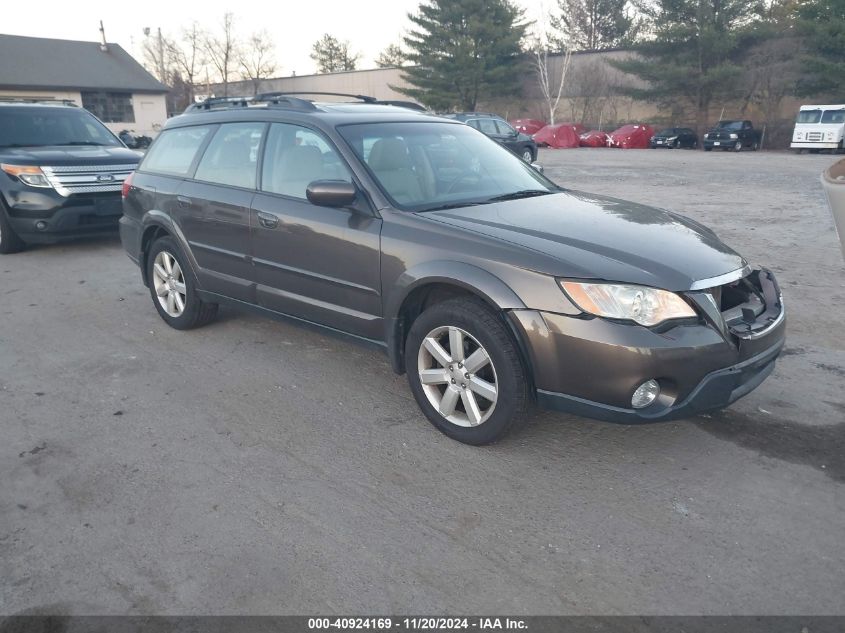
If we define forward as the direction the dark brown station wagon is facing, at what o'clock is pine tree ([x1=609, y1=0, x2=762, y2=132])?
The pine tree is roughly at 8 o'clock from the dark brown station wagon.

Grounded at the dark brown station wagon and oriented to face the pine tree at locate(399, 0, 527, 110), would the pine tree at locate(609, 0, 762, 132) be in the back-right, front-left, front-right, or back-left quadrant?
front-right

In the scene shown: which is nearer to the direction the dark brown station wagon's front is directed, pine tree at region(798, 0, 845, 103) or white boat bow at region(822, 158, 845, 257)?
the white boat bow

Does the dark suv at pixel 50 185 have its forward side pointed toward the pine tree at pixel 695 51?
no

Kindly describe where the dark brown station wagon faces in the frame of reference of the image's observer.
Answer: facing the viewer and to the right of the viewer

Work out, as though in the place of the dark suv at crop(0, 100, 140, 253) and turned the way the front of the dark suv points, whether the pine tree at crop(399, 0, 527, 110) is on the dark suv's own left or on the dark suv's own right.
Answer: on the dark suv's own left

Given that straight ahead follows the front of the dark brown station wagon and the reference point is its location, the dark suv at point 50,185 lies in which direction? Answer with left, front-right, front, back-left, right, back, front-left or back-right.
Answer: back

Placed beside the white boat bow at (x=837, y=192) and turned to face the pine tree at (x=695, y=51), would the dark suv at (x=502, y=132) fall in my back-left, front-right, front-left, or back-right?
front-left

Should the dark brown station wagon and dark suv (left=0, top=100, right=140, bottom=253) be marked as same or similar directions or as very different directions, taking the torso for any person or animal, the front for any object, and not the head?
same or similar directions

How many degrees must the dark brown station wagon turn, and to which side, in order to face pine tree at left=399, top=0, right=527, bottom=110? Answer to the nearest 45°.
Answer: approximately 135° to its left

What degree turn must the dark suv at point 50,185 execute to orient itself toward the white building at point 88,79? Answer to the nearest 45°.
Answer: approximately 135° to its left

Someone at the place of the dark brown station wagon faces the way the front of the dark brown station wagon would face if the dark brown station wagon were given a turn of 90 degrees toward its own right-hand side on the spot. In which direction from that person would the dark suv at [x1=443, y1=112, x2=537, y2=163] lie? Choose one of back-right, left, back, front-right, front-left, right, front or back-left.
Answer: back-right

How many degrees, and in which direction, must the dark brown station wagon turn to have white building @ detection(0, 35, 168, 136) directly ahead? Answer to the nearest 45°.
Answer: approximately 180°

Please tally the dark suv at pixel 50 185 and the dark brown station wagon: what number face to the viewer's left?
0

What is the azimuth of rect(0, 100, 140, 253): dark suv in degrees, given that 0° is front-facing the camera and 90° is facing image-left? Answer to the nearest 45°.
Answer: approximately 315°

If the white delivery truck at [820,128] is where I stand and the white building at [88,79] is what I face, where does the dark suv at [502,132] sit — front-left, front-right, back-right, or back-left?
front-left

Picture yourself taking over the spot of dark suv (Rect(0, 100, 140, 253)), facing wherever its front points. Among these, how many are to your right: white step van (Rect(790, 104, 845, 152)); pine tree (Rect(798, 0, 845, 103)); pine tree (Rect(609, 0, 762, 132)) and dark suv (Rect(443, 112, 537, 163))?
0
